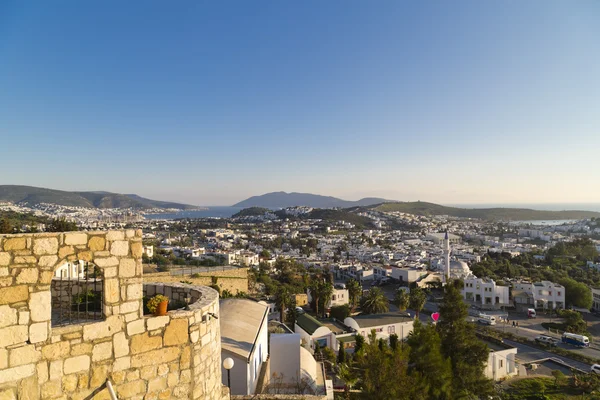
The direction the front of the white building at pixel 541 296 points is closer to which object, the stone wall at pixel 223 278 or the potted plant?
the potted plant

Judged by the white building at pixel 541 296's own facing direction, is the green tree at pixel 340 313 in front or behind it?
in front

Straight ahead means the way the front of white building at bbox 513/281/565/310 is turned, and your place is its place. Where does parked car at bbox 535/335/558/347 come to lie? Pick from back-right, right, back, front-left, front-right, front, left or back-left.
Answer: front

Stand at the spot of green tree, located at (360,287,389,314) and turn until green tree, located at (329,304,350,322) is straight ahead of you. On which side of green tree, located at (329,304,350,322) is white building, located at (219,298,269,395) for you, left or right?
left

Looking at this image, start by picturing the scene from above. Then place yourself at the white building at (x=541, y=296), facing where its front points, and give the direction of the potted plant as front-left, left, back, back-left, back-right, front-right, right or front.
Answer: front

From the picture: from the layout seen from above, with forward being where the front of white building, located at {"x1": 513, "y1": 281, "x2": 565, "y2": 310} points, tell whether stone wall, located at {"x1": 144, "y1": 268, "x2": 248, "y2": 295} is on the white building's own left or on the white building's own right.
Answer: on the white building's own right

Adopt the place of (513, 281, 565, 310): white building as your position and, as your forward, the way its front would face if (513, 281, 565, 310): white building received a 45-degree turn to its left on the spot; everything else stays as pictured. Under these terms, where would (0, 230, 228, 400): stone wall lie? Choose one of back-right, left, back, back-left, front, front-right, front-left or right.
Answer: front-right

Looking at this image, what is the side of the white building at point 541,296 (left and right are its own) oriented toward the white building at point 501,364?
front

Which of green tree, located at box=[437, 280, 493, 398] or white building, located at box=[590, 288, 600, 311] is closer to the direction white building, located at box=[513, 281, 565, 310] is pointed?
the green tree

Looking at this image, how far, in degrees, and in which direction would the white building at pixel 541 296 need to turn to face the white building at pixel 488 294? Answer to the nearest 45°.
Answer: approximately 90° to its right

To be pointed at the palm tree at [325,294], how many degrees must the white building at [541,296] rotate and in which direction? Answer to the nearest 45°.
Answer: approximately 45° to its right

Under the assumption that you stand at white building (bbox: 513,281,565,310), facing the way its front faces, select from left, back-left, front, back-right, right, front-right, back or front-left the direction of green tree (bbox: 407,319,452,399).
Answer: front

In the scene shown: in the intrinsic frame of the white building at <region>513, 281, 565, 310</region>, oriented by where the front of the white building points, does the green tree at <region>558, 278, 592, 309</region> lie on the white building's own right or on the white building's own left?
on the white building's own left

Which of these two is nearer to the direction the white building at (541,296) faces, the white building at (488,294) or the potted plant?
the potted plant

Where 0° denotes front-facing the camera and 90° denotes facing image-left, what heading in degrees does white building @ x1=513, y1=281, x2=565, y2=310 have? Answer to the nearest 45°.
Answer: approximately 0°

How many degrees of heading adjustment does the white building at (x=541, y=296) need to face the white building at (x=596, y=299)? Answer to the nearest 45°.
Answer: approximately 135° to its left
